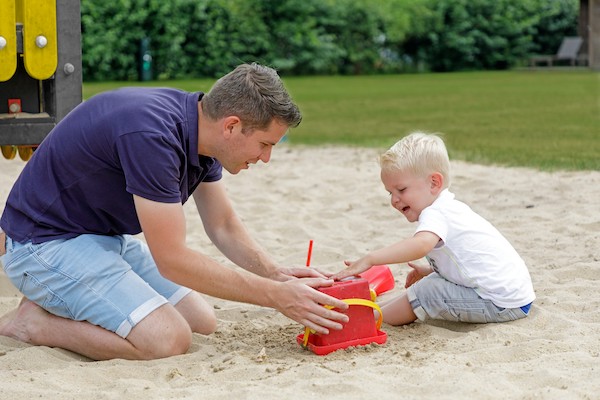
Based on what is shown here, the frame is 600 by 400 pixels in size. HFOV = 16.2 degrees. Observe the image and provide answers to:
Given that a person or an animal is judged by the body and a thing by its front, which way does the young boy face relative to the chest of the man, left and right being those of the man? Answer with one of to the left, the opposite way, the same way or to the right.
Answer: the opposite way

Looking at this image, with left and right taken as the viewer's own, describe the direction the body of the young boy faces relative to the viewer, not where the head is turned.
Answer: facing to the left of the viewer

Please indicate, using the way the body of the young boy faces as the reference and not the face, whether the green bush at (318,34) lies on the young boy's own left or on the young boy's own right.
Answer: on the young boy's own right

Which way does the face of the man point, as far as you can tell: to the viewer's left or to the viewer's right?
to the viewer's right

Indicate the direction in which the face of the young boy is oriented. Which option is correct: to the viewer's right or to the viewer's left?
to the viewer's left

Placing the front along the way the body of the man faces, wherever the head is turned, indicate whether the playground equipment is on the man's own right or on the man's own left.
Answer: on the man's own left

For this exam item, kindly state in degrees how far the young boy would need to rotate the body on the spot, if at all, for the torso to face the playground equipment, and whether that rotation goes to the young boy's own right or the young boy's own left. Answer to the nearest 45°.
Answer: approximately 45° to the young boy's own right

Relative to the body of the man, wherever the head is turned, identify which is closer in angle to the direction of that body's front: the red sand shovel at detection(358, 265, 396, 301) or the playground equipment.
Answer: the red sand shovel

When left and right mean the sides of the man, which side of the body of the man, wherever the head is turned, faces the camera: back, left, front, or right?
right

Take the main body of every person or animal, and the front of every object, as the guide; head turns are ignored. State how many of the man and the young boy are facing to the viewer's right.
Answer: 1
